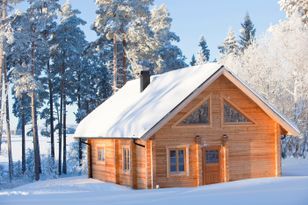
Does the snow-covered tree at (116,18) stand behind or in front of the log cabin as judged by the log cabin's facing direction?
behind

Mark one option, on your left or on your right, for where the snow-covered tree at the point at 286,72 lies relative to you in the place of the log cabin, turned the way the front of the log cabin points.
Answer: on your left

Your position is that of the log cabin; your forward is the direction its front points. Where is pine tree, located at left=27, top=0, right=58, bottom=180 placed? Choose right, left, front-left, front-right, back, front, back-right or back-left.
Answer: back

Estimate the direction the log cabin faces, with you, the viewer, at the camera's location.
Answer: facing the viewer and to the right of the viewer

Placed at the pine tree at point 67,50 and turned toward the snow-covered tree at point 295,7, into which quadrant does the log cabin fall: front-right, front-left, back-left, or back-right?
front-right

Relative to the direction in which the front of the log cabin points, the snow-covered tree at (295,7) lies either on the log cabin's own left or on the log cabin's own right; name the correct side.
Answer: on the log cabin's own left

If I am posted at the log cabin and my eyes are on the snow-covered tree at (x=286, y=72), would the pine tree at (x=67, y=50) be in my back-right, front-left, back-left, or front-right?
back-left
